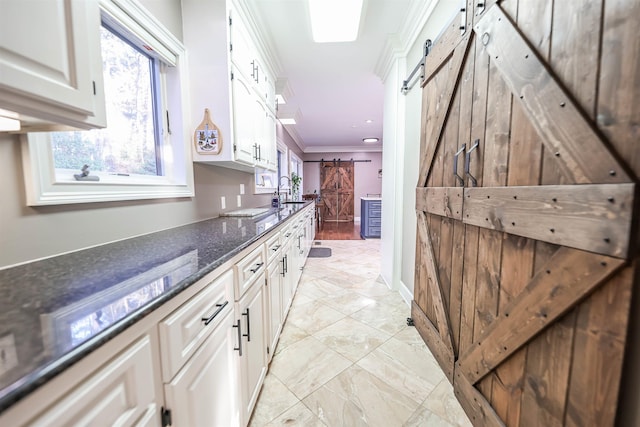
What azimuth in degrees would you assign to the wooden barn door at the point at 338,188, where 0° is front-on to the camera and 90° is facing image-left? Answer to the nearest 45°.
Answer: approximately 0°

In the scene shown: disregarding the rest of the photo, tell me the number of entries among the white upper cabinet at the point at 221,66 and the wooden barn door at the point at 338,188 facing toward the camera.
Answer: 1

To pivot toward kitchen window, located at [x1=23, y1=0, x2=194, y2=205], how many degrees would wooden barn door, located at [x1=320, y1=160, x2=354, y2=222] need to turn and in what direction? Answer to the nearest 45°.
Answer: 0° — it already faces it

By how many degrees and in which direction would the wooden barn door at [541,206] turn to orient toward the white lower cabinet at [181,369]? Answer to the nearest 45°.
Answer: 0° — it already faces it

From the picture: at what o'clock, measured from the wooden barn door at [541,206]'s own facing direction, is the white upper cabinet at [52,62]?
The white upper cabinet is roughly at 12 o'clock from the wooden barn door.

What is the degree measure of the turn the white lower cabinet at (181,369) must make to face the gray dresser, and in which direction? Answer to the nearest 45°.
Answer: approximately 90° to its left

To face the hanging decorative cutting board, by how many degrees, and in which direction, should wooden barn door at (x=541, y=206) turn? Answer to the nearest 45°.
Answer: approximately 45° to its right

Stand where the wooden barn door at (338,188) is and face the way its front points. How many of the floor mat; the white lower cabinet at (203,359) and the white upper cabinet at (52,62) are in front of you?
3
